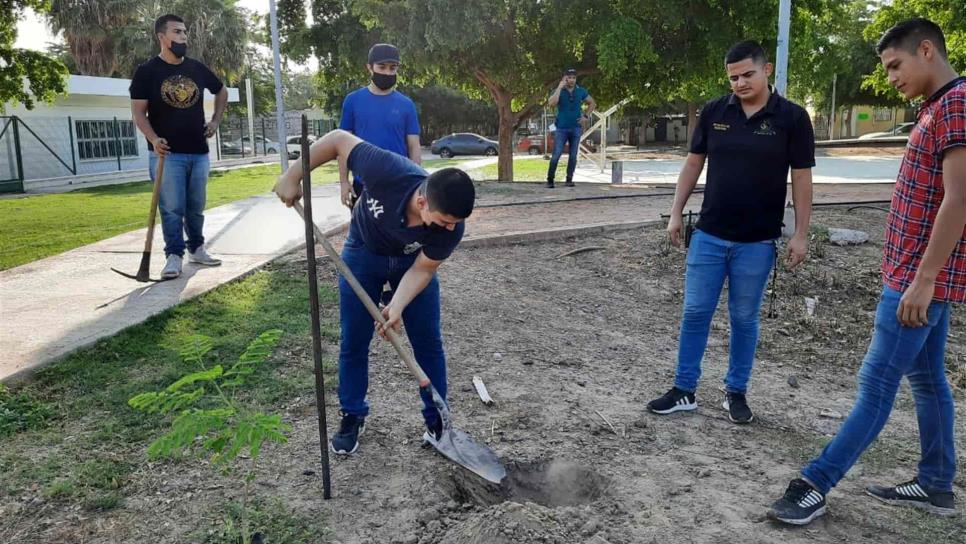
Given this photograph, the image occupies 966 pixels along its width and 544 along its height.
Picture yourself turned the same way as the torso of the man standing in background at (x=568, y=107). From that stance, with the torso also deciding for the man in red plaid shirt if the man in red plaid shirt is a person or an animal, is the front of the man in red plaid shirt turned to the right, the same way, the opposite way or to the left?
to the right

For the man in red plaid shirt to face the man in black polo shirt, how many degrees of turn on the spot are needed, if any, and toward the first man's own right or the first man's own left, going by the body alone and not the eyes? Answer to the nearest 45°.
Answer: approximately 45° to the first man's own right

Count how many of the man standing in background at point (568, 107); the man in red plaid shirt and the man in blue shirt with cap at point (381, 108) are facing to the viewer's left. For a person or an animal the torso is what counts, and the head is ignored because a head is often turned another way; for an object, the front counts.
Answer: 1

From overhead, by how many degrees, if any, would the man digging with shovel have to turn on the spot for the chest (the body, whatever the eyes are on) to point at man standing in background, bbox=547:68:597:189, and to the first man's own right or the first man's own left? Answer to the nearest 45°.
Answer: approximately 135° to the first man's own left

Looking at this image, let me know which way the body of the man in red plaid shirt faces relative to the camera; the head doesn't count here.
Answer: to the viewer's left

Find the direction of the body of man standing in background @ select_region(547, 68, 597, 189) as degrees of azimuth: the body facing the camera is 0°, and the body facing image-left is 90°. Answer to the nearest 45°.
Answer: approximately 0°

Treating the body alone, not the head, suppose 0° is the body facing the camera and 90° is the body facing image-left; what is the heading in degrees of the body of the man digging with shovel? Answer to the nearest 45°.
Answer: approximately 315°

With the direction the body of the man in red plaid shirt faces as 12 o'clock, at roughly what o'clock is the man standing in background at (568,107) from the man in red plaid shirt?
The man standing in background is roughly at 2 o'clock from the man in red plaid shirt.

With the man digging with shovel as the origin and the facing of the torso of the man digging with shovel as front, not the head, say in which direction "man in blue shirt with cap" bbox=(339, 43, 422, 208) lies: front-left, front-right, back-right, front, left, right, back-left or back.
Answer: back-left

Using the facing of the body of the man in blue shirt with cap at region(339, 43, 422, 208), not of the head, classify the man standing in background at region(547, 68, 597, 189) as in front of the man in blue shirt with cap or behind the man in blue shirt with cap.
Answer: behind

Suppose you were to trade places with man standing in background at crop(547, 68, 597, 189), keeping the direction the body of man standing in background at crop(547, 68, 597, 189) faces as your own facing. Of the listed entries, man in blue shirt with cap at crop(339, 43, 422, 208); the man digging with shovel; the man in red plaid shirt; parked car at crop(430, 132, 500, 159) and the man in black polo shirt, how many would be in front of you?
4

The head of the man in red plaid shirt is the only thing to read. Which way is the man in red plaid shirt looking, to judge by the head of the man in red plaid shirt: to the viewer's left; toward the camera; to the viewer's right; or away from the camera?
to the viewer's left

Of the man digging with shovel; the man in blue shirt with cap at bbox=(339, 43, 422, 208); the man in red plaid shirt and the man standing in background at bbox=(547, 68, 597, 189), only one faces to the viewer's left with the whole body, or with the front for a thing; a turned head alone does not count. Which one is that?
the man in red plaid shirt

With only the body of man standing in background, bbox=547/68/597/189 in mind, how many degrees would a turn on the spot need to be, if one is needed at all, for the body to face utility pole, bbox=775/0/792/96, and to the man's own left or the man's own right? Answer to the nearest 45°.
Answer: approximately 45° to the man's own left

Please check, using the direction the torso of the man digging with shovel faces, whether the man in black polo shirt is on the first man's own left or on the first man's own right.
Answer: on the first man's own left

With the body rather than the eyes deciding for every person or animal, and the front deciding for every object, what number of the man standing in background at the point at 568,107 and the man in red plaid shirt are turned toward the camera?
1

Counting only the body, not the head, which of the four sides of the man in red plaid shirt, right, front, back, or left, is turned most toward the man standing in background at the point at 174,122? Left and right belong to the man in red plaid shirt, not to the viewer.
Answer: front
